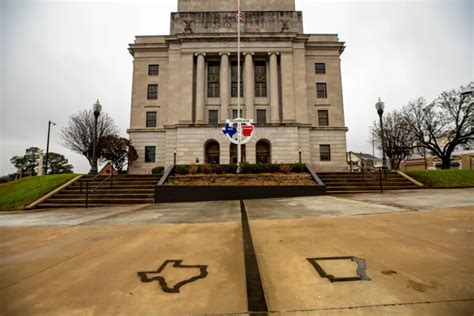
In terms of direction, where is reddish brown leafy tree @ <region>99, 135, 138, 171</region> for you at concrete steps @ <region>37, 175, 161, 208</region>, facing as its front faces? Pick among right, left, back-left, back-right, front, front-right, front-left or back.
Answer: back

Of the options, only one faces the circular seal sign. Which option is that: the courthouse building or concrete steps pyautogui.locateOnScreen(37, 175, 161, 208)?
the courthouse building

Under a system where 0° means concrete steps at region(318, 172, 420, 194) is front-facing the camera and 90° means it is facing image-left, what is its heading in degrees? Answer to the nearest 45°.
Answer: approximately 0°

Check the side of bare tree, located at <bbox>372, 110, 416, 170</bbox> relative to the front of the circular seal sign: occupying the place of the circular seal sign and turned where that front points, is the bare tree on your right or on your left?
on your left

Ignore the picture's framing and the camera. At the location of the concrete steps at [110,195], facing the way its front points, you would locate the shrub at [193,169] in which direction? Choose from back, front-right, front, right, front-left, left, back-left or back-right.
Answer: left

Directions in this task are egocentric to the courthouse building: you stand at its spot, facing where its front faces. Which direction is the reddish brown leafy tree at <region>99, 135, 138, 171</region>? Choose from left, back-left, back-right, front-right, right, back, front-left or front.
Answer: right

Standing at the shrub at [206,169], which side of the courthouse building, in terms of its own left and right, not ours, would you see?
front

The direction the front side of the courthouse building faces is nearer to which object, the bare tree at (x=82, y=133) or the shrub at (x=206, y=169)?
the shrub

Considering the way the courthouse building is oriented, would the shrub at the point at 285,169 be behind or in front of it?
in front

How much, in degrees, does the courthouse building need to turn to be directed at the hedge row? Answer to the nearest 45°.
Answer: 0° — it already faces it

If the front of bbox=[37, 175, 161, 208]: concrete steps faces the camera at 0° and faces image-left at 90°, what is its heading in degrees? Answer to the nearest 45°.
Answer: approximately 0°

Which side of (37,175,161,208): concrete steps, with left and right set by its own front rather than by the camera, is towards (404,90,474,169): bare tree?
left

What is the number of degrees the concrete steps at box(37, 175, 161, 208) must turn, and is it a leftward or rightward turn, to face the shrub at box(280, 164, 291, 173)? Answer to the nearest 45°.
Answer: approximately 90° to its left
